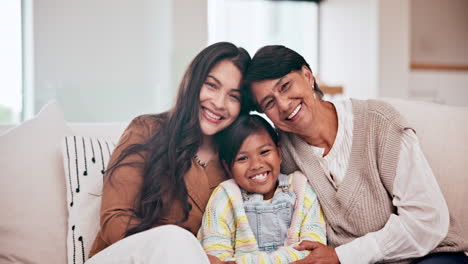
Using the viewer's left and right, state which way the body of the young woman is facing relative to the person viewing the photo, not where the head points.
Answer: facing the viewer and to the right of the viewer

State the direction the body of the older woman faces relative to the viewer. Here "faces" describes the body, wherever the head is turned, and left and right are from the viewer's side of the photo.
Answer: facing the viewer and to the left of the viewer

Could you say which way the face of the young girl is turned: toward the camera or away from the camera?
toward the camera

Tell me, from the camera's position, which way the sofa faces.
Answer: facing the viewer

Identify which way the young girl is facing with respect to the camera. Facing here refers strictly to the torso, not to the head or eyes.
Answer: toward the camera

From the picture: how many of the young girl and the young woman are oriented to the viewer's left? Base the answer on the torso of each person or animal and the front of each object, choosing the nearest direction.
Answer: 0

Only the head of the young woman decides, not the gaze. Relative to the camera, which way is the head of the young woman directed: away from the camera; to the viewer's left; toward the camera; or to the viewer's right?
toward the camera
